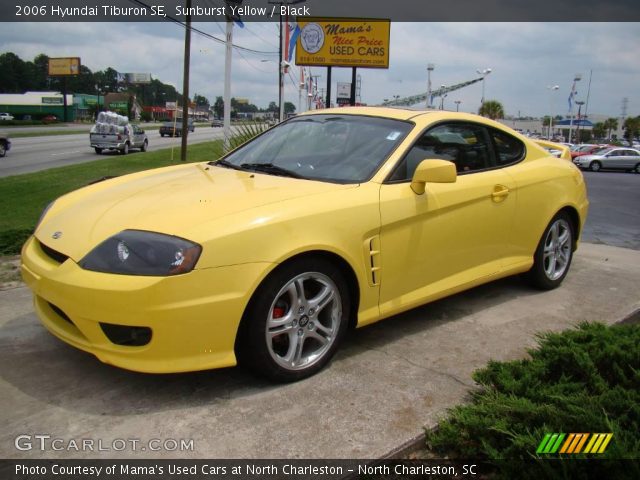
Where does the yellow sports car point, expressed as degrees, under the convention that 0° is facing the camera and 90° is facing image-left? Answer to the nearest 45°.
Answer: approximately 45°

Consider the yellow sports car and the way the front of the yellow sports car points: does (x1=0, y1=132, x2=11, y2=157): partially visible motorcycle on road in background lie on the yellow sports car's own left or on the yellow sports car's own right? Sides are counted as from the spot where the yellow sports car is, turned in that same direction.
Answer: on the yellow sports car's own right

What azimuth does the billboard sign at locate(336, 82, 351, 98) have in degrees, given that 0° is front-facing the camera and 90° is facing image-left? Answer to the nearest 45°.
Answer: approximately 0°

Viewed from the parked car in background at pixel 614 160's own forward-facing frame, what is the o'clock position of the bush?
The bush is roughly at 9 o'clock from the parked car in background.

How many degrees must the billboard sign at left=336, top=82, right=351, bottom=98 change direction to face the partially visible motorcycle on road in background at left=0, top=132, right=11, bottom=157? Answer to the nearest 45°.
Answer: approximately 45° to its right

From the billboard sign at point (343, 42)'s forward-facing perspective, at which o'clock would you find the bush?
The bush is roughly at 12 o'clock from the billboard sign.

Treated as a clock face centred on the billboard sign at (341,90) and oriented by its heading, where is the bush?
The bush is roughly at 12 o'clock from the billboard sign.
